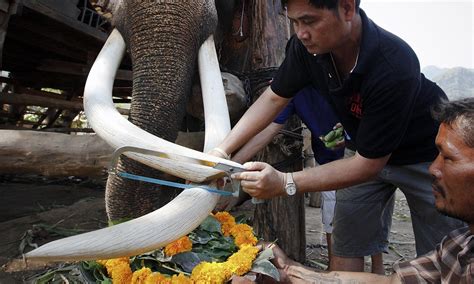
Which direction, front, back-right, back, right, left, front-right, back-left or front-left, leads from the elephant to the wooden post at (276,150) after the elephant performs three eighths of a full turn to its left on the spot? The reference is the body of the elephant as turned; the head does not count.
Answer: front

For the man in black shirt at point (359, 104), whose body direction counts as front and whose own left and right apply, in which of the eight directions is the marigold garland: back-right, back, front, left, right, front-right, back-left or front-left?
front

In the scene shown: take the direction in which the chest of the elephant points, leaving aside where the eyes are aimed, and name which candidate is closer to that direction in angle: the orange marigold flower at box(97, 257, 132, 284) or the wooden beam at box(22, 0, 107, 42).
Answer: the orange marigold flower

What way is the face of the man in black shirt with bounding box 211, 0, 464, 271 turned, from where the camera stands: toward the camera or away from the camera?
toward the camera

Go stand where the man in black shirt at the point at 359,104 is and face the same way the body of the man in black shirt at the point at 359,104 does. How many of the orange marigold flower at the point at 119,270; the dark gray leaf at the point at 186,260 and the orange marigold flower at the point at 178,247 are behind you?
0

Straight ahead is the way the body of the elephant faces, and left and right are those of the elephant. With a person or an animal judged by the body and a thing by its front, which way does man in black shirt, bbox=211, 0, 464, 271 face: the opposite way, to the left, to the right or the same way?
to the right

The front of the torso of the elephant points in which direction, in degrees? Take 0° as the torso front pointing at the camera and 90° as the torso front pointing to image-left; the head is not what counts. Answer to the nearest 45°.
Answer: approximately 0°

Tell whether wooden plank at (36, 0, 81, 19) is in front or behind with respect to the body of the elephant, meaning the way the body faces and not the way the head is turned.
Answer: behind

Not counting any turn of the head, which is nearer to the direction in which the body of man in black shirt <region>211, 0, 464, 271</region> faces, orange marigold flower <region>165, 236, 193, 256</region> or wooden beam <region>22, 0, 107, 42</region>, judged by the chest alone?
the orange marigold flower

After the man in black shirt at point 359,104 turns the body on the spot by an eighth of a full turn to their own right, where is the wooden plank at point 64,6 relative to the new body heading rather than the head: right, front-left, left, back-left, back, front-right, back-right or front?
front-right

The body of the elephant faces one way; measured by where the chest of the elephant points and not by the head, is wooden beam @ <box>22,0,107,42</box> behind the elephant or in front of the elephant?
behind

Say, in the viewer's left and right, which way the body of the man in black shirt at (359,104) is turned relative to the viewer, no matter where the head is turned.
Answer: facing the viewer and to the left of the viewer
